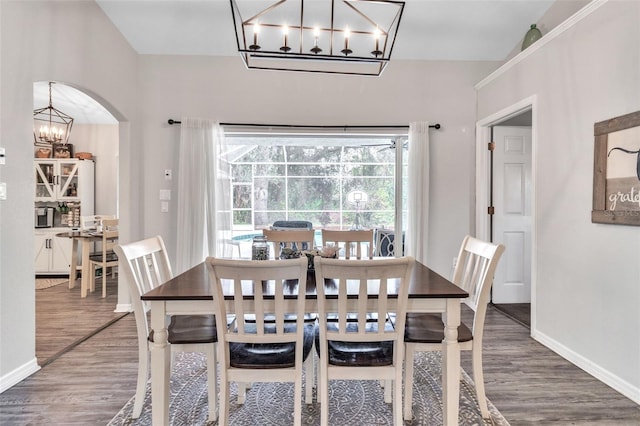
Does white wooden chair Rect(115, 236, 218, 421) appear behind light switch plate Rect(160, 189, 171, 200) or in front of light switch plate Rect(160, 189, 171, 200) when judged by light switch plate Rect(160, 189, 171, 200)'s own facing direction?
in front

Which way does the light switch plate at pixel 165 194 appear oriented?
toward the camera

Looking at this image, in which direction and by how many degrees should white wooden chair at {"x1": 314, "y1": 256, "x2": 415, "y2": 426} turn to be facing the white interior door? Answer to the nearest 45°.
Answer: approximately 45° to its right

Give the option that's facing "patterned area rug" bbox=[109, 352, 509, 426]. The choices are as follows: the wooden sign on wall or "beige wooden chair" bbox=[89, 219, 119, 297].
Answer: the wooden sign on wall

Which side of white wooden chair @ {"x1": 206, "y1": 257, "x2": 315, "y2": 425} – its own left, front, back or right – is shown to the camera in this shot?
back

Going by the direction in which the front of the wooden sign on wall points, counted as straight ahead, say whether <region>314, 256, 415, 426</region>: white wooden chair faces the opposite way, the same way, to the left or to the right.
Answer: to the right

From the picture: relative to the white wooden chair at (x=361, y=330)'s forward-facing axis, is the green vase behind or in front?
in front

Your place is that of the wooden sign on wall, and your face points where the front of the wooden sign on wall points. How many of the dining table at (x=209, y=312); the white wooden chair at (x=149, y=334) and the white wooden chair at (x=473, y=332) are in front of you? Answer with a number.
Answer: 3

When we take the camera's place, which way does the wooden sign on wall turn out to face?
facing the viewer and to the left of the viewer

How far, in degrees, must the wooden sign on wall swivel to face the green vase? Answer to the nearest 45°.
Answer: approximately 90° to its right

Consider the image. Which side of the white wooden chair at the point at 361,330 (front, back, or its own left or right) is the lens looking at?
back

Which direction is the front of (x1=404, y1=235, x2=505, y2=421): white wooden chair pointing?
to the viewer's left

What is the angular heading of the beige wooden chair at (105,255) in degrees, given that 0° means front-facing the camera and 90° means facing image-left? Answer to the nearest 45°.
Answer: approximately 135°

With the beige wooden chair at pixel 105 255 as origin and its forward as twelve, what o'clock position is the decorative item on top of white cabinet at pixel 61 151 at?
The decorative item on top of white cabinet is roughly at 1 o'clock from the beige wooden chair.

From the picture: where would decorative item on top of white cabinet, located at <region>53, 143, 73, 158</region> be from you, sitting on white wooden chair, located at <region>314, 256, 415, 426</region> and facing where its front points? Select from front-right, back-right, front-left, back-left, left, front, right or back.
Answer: front-left
